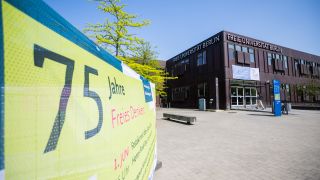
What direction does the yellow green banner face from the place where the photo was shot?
facing the viewer and to the right of the viewer

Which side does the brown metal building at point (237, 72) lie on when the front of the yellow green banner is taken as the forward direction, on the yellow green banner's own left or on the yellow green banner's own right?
on the yellow green banner's own left

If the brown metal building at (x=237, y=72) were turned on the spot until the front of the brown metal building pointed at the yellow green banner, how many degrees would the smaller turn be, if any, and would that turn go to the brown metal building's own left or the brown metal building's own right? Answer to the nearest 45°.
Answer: approximately 45° to the brown metal building's own right

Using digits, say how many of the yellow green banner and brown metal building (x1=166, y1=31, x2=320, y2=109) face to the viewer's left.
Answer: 0
